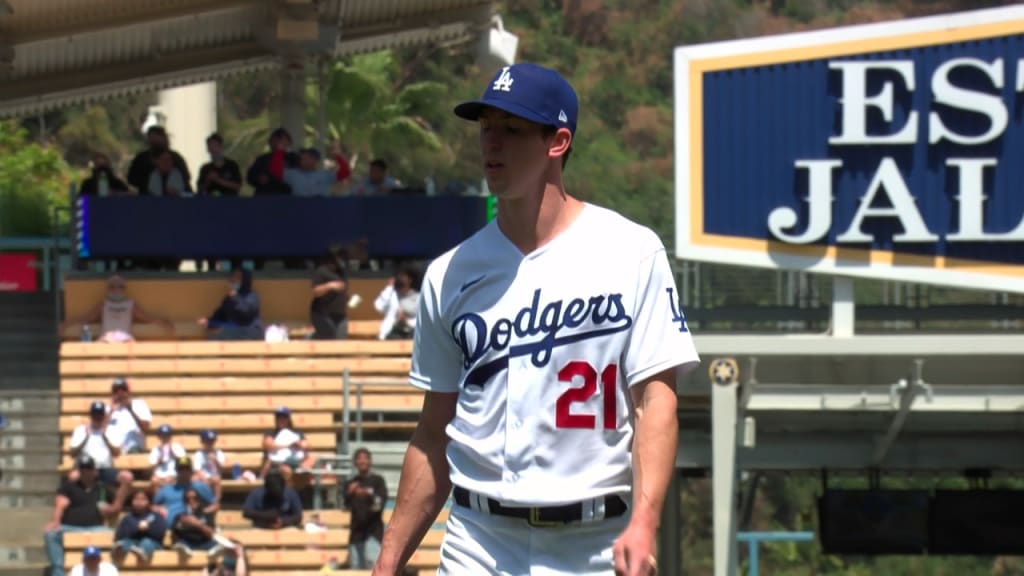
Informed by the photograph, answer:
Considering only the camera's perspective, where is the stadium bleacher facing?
facing the viewer

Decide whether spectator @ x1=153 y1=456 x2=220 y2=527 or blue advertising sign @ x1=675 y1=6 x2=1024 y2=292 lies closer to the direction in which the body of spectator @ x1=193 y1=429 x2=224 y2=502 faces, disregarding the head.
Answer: the spectator

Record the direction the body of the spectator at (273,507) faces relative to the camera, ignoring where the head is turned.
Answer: toward the camera

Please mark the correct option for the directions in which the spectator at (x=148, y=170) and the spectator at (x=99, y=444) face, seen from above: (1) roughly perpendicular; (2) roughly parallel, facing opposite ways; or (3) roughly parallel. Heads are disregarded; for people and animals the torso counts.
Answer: roughly parallel

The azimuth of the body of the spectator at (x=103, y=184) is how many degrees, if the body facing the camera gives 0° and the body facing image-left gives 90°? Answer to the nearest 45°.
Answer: approximately 0°

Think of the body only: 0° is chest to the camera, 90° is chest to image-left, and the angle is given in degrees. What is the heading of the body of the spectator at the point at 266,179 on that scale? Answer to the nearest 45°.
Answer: approximately 315°

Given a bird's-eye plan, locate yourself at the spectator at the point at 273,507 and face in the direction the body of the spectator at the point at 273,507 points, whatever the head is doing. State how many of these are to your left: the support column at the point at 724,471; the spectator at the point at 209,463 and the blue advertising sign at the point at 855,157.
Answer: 2

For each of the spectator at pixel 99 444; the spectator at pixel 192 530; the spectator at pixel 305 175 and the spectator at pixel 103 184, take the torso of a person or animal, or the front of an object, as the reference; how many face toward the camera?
4

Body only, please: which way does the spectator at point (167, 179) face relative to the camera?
toward the camera

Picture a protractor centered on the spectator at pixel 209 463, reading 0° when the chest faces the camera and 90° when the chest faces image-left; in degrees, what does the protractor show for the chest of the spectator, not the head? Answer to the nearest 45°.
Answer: approximately 0°

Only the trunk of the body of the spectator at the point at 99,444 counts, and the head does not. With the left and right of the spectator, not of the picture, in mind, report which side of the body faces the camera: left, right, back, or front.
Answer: front

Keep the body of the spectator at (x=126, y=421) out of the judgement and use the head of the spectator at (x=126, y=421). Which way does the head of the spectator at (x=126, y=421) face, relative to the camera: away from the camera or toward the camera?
toward the camera

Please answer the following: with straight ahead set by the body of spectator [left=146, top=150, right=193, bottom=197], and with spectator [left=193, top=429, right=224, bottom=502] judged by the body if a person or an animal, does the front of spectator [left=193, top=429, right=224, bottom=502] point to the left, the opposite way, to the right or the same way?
the same way

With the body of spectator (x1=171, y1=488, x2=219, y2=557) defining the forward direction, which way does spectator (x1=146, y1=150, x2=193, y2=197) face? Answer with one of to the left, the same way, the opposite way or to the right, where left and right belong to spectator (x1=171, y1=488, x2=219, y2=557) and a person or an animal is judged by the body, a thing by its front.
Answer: the same way
